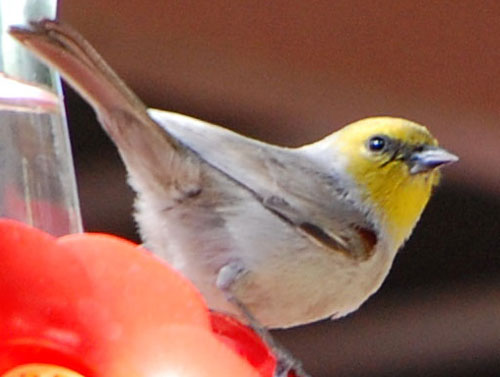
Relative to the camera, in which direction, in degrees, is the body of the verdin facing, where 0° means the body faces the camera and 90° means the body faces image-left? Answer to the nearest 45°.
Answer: approximately 270°
